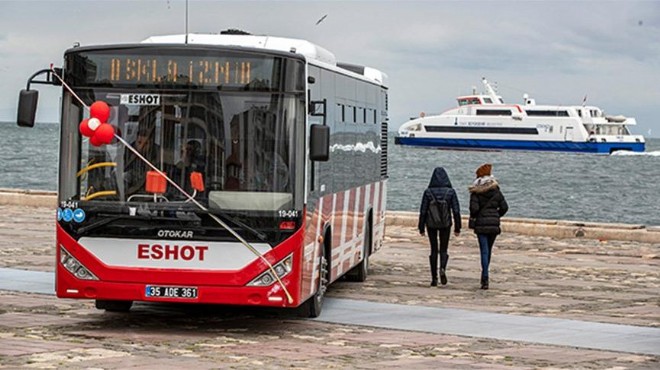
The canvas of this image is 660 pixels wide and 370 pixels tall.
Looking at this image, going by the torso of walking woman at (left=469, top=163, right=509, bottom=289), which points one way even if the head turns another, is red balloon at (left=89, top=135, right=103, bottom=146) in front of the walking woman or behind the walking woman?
behind

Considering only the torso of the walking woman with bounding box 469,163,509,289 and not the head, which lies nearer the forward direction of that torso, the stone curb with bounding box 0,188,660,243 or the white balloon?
the stone curb

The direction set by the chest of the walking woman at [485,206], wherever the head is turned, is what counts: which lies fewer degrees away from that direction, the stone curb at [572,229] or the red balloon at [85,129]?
the stone curb

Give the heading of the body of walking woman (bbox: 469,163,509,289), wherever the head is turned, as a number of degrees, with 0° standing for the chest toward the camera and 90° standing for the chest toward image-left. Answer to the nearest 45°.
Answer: approximately 180°

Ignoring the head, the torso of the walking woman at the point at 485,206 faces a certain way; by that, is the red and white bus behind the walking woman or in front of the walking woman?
behind

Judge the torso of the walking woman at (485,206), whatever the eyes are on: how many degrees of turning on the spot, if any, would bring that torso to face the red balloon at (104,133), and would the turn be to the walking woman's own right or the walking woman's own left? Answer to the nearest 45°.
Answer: approximately 135° to the walking woman's own left

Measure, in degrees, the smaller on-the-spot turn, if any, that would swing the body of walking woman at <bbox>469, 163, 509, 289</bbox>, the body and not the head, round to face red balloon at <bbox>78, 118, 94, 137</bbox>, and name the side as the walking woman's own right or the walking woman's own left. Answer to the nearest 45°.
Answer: approximately 135° to the walking woman's own left

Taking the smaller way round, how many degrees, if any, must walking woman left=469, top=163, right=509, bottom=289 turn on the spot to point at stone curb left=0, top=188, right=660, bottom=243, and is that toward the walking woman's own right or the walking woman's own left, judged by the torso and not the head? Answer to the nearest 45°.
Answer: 0° — they already face it

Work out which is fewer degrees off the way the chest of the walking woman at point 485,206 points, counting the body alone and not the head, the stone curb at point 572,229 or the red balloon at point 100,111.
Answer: the stone curb
